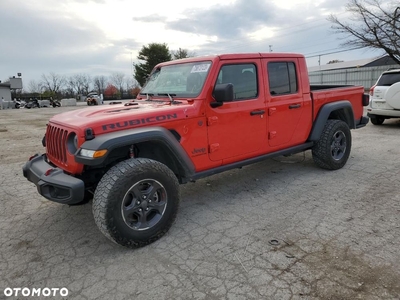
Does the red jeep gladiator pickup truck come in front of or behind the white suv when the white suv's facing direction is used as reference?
behind

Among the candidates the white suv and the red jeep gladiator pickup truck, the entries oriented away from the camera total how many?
1

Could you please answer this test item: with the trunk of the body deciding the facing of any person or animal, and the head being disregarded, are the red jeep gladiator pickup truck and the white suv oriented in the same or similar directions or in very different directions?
very different directions

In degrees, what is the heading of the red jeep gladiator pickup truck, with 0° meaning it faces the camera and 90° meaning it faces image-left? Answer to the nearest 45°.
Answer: approximately 45°

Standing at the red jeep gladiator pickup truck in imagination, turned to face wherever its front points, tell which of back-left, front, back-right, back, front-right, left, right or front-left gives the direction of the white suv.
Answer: back

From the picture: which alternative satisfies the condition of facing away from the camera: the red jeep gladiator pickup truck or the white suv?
the white suv

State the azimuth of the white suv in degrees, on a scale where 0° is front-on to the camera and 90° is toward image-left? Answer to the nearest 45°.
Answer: approximately 180°
